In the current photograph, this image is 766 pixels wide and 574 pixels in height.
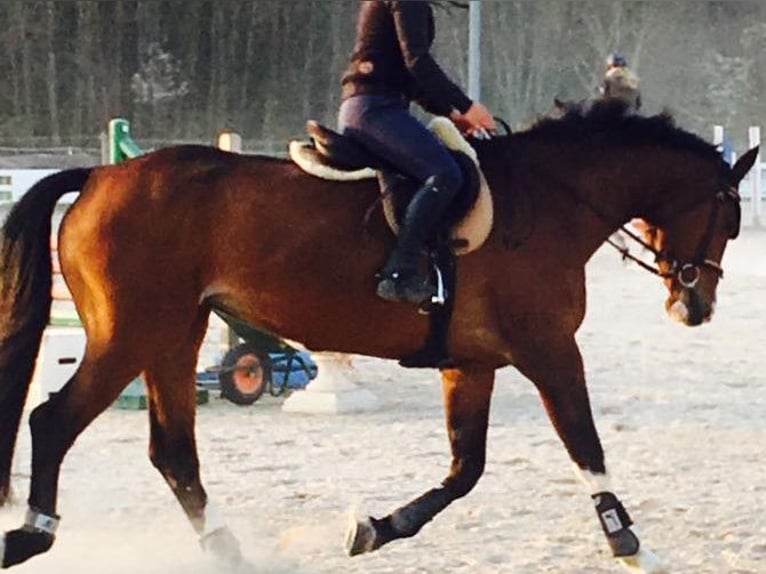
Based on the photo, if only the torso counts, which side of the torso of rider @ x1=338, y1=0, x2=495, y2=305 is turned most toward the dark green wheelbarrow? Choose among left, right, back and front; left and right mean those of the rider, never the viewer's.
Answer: left

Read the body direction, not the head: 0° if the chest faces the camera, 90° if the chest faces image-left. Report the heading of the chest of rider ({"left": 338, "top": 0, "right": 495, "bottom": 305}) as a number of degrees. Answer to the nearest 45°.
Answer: approximately 270°

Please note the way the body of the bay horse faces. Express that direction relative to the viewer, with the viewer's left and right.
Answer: facing to the right of the viewer

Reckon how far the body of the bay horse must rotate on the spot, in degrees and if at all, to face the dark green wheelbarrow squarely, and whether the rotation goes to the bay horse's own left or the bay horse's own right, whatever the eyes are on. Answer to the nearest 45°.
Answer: approximately 90° to the bay horse's own left
